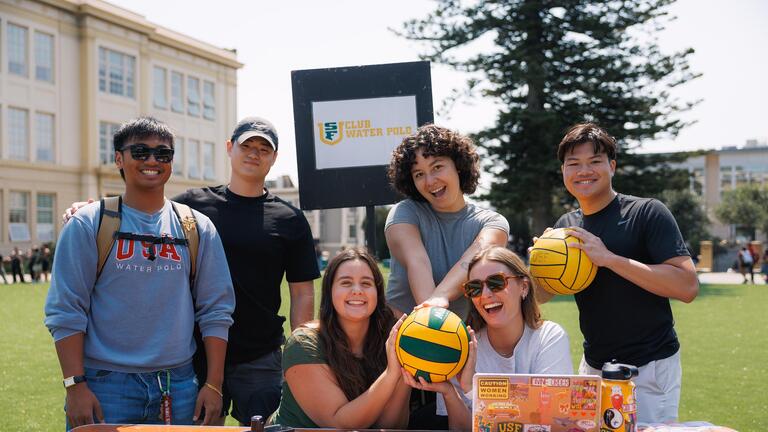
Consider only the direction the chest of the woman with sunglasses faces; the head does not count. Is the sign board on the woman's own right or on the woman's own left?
on the woman's own right

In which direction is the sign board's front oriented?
toward the camera

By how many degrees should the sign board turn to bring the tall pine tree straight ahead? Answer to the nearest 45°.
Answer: approximately 180°

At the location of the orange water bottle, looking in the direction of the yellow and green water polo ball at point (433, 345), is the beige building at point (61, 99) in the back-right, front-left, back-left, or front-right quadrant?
front-right

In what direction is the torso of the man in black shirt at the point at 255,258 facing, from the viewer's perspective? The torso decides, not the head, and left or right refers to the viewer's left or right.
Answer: facing the viewer

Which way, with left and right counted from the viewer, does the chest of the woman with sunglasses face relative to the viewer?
facing the viewer and to the left of the viewer

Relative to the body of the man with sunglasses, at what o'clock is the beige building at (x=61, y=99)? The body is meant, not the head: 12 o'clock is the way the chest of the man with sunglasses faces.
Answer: The beige building is roughly at 6 o'clock from the man with sunglasses.

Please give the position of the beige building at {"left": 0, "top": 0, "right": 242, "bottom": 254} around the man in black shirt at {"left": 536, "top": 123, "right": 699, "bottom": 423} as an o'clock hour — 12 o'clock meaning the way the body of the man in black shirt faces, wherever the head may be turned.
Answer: The beige building is roughly at 3 o'clock from the man in black shirt.

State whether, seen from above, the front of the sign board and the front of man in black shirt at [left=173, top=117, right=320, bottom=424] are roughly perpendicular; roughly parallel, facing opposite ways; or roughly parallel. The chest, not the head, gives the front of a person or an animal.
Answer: roughly parallel
